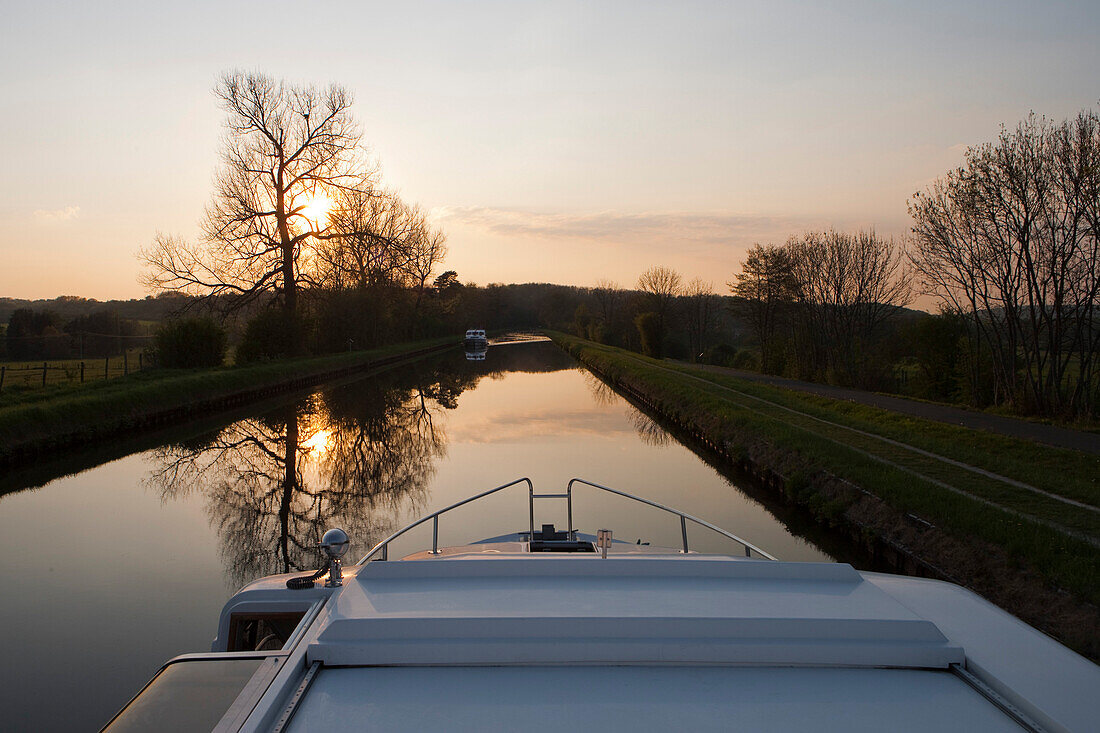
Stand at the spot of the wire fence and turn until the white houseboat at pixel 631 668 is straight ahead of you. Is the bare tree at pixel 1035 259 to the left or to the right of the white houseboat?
left

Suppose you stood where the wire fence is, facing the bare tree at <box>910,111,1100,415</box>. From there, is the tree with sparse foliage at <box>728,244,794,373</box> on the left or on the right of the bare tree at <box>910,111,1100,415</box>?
left

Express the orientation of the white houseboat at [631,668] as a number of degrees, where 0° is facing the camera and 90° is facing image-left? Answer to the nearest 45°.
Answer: approximately 180°

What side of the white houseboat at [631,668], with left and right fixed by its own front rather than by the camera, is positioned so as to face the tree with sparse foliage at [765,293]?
front

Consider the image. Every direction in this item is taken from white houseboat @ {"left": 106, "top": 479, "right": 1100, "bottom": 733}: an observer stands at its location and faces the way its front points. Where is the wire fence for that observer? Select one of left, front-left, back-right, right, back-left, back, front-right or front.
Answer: front-left

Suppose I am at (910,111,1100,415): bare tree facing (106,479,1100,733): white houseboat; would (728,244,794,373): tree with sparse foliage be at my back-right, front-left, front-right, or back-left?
back-right

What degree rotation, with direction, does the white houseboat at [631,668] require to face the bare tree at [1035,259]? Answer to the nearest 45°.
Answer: approximately 45° to its right

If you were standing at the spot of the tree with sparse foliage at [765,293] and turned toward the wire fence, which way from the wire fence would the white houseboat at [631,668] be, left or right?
left
